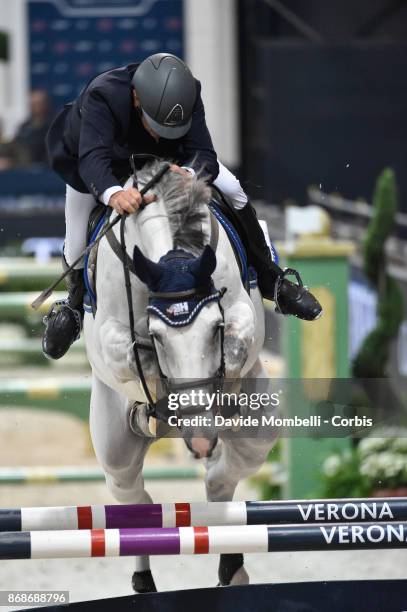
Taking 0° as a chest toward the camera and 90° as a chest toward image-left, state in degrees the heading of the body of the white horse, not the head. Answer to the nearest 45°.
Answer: approximately 0°
